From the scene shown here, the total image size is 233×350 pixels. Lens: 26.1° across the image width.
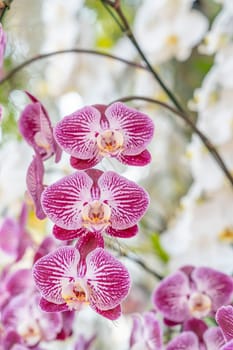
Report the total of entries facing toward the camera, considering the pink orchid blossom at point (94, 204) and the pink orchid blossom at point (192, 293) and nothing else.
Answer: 2

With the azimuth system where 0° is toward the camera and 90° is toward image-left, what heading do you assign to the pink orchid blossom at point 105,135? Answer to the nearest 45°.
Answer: approximately 0°

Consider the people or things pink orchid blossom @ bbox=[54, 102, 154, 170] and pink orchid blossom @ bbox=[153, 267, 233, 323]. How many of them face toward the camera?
2
